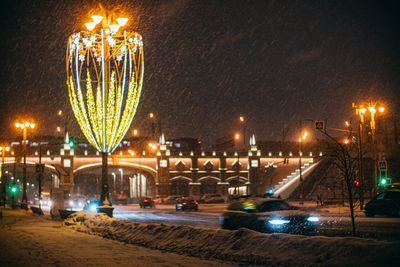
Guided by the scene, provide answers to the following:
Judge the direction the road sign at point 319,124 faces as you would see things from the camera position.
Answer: facing the viewer

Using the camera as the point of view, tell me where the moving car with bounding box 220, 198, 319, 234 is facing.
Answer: facing the viewer and to the right of the viewer

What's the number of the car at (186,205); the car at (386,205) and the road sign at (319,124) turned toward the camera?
1

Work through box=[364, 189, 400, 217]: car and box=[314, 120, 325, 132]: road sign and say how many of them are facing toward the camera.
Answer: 1

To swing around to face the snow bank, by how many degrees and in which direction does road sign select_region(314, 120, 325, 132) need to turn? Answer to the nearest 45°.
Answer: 0° — it already faces it

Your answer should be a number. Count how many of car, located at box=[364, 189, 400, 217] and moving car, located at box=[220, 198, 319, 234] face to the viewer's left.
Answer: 1

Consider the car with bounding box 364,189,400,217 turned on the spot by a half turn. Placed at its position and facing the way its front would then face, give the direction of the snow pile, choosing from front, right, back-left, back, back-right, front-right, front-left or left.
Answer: back-right

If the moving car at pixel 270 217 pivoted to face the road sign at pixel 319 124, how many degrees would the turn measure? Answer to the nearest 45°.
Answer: approximately 135° to its left

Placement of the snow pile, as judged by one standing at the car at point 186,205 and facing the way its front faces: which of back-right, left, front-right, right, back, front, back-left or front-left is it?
back-left

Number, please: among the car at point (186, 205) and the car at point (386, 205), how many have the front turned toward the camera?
0

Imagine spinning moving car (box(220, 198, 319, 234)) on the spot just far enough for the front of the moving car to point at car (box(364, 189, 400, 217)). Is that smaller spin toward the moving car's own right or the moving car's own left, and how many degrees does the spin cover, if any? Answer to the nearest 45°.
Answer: approximately 90° to the moving car's own left

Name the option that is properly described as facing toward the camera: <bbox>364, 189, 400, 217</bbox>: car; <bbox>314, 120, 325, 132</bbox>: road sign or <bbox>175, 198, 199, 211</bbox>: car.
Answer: the road sign

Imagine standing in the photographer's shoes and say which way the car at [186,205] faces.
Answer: facing away from the viewer and to the left of the viewer

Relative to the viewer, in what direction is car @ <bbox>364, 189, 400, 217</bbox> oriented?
to the viewer's left
